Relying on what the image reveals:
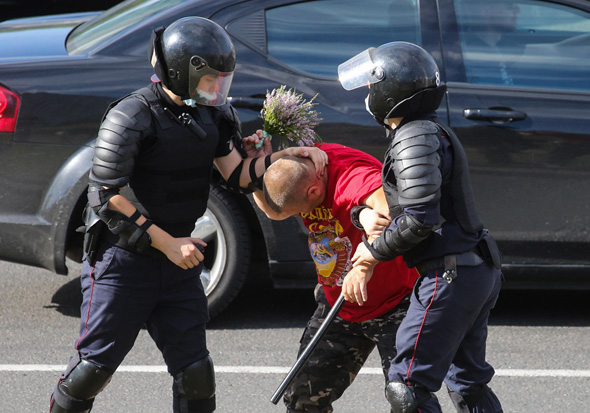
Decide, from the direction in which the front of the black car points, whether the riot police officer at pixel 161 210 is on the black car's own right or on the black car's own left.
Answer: on the black car's own right

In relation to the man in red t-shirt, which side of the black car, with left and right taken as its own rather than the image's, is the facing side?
right

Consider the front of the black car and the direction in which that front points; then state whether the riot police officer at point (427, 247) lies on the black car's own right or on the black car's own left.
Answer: on the black car's own right

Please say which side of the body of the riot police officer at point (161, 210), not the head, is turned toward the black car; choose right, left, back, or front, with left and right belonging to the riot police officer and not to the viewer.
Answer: left

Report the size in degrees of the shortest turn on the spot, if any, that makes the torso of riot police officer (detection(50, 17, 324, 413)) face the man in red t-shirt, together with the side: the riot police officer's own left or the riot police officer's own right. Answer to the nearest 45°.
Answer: approximately 45° to the riot police officer's own left

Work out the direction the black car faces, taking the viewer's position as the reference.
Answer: facing to the right of the viewer

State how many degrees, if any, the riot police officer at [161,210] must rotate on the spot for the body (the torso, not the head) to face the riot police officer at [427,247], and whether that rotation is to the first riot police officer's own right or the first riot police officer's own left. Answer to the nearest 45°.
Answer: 0° — they already face them

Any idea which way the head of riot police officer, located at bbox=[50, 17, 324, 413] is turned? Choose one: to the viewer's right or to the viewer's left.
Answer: to the viewer's right

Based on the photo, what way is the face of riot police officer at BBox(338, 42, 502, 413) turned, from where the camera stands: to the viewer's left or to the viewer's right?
to the viewer's left

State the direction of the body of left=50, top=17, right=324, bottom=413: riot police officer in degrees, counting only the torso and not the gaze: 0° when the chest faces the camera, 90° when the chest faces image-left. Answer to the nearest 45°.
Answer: approximately 315°
